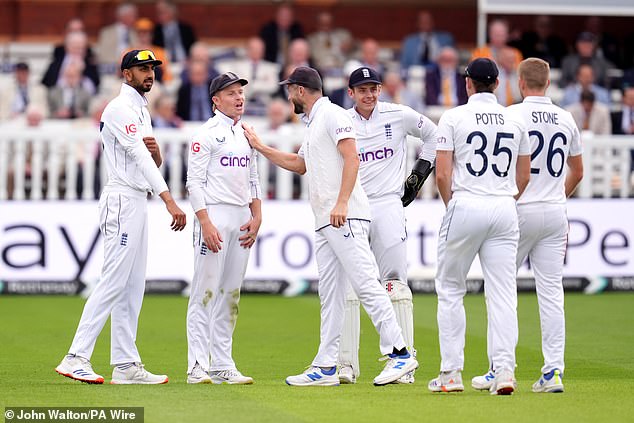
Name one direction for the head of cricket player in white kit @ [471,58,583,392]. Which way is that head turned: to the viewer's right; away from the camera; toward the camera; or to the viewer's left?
away from the camera

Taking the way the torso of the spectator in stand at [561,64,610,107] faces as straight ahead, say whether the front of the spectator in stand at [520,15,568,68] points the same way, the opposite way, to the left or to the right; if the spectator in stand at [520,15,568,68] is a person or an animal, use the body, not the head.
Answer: the same way

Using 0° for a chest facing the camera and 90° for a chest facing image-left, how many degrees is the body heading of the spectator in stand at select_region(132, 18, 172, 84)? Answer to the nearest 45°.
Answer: approximately 0°

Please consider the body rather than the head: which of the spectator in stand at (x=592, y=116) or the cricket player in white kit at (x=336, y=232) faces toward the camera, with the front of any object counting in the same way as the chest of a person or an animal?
the spectator in stand

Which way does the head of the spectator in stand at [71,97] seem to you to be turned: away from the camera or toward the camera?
toward the camera

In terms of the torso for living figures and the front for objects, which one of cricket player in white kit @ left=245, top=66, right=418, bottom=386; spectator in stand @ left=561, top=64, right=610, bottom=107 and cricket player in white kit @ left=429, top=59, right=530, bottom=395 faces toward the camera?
the spectator in stand

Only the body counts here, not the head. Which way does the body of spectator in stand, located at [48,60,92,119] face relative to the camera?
toward the camera

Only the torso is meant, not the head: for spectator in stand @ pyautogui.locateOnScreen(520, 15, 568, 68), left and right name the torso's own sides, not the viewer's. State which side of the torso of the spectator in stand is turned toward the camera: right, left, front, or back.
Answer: front

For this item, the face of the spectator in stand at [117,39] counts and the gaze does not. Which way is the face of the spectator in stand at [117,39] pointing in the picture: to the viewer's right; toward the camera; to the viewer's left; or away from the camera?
toward the camera

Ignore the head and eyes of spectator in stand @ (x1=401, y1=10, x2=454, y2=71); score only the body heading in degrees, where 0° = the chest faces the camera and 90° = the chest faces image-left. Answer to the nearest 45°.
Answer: approximately 0°

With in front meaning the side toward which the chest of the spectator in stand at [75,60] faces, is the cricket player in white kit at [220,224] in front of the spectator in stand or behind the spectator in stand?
in front

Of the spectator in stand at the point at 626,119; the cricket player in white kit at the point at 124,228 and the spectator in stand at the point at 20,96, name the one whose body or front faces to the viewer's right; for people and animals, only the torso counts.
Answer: the cricket player in white kit

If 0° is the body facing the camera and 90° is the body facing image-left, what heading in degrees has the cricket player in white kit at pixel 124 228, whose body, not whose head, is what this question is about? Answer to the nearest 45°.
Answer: approximately 270°

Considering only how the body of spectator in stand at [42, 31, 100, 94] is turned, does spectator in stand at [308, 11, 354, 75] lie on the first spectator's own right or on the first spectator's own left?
on the first spectator's own left

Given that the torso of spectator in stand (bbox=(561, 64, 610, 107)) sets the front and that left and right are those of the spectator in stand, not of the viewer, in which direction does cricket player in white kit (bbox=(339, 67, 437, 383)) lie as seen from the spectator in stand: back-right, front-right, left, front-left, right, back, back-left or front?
front

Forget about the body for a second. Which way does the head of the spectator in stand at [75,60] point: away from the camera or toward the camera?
toward the camera

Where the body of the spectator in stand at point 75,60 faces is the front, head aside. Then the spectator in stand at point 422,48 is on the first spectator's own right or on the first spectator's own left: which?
on the first spectator's own left

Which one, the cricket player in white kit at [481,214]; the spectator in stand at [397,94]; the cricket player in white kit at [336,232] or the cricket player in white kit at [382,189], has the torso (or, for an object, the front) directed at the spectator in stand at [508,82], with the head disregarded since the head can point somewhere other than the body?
the cricket player in white kit at [481,214]
